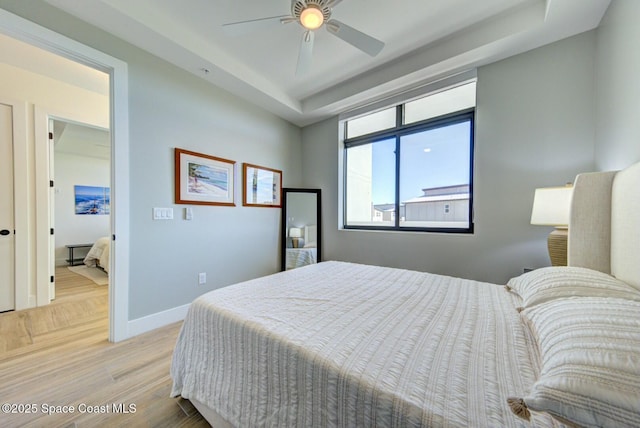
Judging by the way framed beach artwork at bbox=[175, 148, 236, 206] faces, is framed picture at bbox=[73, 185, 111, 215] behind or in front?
behind

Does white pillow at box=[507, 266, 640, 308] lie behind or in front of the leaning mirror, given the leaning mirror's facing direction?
in front

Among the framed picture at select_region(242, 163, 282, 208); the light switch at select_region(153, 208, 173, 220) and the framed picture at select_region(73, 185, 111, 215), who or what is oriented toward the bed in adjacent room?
the framed picture at select_region(73, 185, 111, 215)

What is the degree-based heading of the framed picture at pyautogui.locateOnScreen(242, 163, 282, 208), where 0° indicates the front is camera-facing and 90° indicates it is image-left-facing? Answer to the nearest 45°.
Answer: approximately 315°

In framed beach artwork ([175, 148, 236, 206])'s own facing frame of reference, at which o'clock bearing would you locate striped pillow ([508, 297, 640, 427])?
The striped pillow is roughly at 1 o'clock from the framed beach artwork.

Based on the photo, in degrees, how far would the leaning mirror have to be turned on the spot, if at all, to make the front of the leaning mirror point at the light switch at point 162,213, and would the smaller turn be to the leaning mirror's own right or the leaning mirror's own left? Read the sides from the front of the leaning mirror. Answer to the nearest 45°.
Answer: approximately 90° to the leaning mirror's own right

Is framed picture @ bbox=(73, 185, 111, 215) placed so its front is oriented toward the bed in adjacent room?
yes

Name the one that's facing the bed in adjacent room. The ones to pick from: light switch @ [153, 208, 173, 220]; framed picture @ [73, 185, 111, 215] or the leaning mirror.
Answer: the framed picture

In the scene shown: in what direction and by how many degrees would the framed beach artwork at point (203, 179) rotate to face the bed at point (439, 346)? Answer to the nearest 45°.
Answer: approximately 45° to its right
